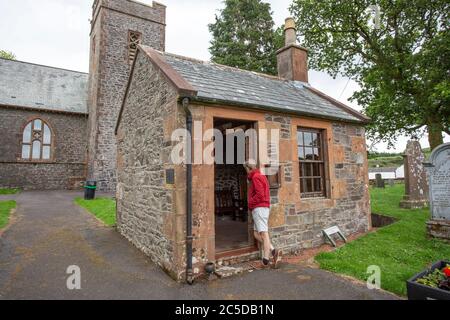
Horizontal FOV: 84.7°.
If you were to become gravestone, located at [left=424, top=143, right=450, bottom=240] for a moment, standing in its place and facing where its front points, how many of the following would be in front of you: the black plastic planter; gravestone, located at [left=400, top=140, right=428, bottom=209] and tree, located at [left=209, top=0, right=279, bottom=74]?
1

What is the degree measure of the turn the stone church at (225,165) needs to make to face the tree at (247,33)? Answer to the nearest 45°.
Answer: approximately 135° to its left

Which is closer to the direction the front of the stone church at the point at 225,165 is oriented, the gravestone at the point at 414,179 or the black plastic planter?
the black plastic planter

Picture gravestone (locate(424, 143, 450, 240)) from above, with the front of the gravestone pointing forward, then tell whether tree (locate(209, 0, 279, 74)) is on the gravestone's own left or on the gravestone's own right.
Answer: on the gravestone's own right

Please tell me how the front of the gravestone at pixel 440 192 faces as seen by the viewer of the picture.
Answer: facing the viewer

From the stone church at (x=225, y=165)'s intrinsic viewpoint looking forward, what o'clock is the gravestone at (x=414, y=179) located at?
The gravestone is roughly at 10 o'clock from the stone church.

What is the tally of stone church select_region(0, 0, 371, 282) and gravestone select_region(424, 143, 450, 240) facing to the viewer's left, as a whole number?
0

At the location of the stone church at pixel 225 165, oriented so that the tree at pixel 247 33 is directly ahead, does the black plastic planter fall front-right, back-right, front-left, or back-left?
back-right

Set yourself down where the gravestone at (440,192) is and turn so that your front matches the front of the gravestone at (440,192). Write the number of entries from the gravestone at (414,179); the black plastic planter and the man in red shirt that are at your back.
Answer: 1

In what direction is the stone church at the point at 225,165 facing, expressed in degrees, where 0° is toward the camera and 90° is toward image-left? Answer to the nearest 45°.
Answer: approximately 315°

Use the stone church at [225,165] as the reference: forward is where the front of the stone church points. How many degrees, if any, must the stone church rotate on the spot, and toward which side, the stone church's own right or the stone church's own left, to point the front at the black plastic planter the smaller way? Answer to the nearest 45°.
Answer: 0° — it already faces it

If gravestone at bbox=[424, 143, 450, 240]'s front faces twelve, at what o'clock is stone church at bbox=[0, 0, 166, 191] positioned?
The stone church is roughly at 3 o'clock from the gravestone.

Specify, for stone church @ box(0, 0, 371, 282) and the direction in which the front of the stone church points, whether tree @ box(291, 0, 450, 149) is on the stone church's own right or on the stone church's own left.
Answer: on the stone church's own left
